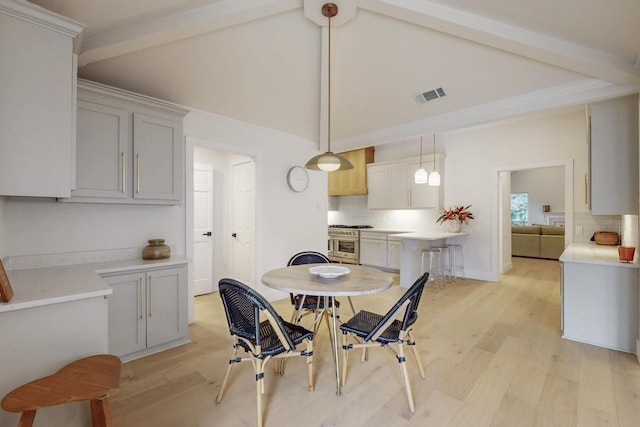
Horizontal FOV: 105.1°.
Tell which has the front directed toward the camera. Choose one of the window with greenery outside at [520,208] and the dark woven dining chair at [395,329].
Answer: the window with greenery outside

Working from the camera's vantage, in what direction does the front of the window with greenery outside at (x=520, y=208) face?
facing the viewer

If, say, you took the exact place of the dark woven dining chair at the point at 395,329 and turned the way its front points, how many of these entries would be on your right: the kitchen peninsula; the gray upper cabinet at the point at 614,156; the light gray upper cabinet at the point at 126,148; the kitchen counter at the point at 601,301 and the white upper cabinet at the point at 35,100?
2

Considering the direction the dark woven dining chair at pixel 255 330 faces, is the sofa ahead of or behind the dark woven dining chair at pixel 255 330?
ahead

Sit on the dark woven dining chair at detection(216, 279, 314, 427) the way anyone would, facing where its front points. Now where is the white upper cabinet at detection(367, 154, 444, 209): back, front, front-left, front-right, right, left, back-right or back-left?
front

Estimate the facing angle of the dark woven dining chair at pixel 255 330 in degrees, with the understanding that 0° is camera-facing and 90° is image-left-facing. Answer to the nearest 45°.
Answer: approximately 225°

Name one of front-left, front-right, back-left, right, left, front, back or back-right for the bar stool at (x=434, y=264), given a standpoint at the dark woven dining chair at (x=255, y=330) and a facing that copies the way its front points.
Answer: front

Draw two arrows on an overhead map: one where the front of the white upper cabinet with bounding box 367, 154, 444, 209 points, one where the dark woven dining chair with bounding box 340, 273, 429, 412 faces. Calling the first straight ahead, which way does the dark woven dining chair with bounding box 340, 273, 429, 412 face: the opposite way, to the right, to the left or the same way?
to the right

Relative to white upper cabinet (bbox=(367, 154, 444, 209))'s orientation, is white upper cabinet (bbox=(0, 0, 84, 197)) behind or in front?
in front

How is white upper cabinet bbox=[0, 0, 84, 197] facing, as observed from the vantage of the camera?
facing away from the viewer and to the right of the viewer

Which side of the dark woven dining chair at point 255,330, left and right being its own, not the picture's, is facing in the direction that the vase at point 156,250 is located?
left

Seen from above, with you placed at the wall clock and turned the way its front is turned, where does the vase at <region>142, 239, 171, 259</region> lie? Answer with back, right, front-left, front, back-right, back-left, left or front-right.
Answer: right
